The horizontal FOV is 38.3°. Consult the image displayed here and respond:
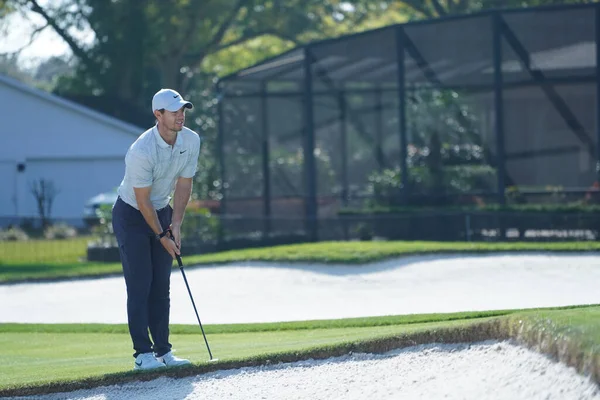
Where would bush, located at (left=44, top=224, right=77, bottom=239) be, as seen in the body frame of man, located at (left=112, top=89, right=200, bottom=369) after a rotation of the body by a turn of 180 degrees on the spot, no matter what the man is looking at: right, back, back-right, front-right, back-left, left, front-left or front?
front-right

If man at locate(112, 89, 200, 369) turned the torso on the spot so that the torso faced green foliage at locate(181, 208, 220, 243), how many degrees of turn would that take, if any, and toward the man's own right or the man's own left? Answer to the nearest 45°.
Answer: approximately 135° to the man's own left

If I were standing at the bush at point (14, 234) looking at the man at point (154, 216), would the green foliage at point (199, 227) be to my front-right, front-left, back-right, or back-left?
front-left

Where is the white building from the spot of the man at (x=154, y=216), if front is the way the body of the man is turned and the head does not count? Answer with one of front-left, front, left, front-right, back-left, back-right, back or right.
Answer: back-left

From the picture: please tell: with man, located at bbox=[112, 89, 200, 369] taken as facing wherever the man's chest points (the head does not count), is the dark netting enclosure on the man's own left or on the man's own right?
on the man's own left

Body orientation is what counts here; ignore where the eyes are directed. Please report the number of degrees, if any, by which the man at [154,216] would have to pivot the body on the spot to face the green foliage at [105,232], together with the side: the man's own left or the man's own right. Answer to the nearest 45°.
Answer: approximately 135° to the man's own left

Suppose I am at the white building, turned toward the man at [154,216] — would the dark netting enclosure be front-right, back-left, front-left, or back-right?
front-left

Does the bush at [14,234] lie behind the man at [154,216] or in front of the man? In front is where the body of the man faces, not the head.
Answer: behind
